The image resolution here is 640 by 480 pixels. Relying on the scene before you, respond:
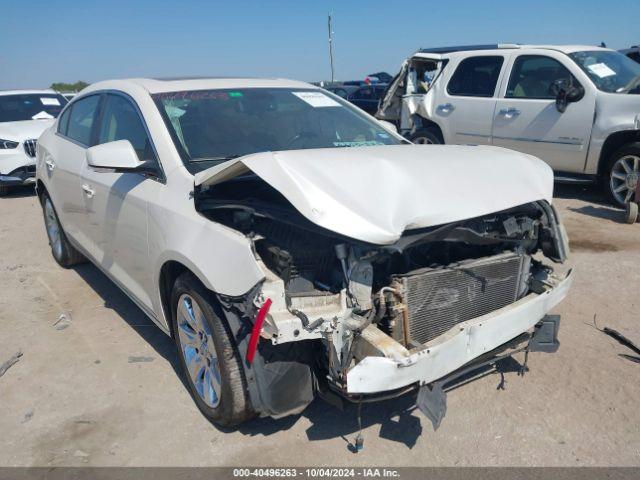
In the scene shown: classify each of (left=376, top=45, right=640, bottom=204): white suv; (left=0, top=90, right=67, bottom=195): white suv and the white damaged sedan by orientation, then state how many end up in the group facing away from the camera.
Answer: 0

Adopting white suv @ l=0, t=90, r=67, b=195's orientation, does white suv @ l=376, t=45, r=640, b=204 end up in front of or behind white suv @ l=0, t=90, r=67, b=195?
in front

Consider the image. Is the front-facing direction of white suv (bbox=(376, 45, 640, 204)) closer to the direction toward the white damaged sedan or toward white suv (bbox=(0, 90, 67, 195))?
the white damaged sedan

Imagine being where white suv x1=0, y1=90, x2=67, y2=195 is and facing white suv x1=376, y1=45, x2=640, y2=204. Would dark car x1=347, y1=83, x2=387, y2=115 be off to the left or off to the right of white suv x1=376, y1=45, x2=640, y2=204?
left

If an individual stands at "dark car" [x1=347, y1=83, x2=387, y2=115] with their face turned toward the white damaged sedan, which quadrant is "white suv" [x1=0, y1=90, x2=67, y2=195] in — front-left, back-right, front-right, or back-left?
front-right

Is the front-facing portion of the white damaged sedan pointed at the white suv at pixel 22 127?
no

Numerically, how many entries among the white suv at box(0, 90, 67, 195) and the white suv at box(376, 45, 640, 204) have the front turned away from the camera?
0

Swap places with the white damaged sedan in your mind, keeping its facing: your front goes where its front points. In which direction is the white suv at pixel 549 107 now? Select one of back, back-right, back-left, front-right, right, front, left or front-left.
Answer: left

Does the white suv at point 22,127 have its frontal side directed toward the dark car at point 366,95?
no

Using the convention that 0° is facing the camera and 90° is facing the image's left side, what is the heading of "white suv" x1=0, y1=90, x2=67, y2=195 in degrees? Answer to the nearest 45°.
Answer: approximately 315°

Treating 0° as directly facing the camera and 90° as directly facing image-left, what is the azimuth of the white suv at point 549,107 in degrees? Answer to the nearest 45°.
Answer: approximately 315°

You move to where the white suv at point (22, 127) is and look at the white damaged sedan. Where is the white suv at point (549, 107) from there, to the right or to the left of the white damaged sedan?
left

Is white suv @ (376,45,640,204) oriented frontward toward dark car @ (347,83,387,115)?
no

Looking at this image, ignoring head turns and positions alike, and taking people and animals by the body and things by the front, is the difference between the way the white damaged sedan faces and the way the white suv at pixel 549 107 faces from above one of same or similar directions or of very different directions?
same or similar directions

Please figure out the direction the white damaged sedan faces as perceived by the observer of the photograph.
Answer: facing the viewer and to the right of the viewer

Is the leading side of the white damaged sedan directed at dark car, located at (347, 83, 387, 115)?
no
